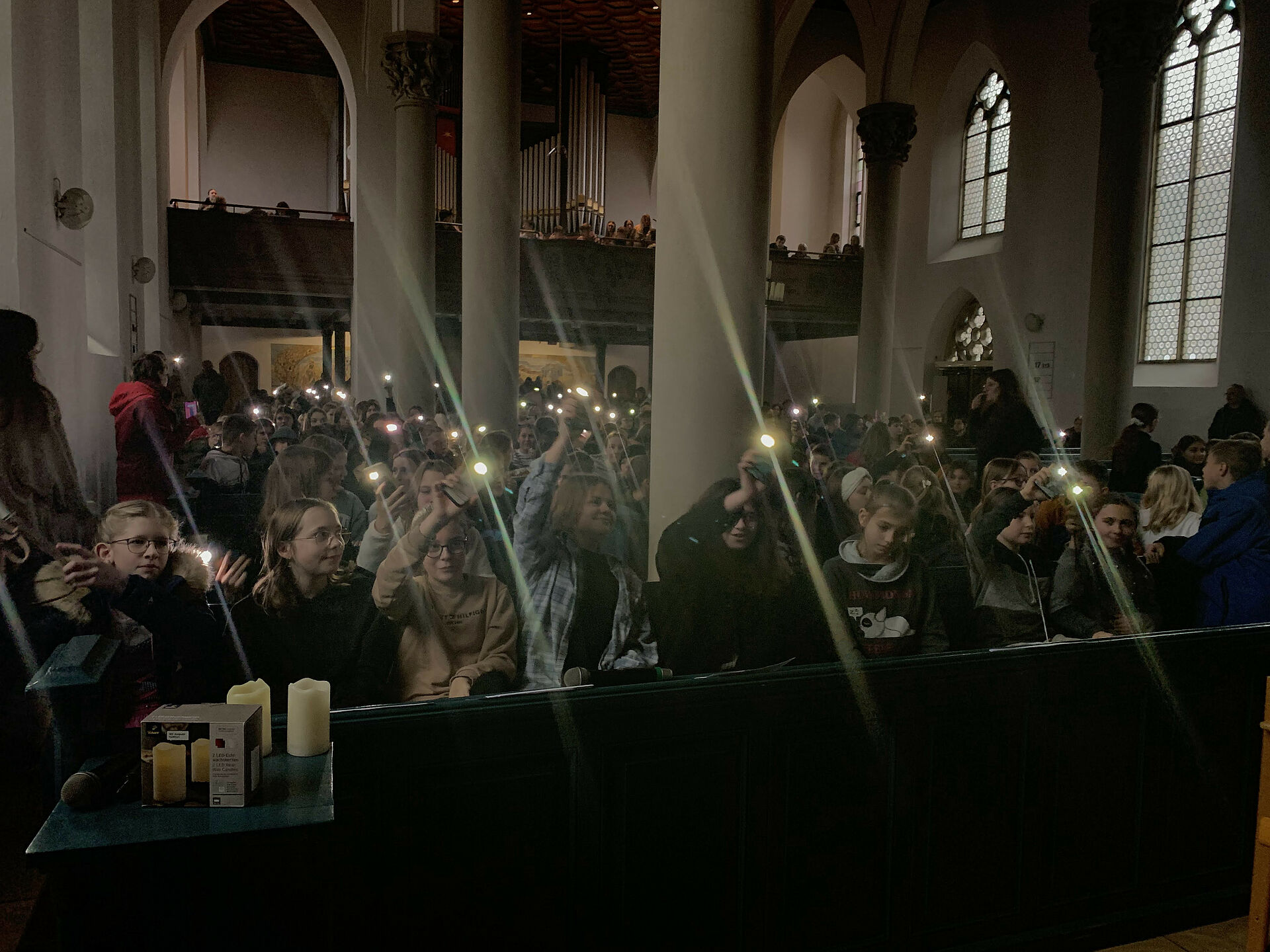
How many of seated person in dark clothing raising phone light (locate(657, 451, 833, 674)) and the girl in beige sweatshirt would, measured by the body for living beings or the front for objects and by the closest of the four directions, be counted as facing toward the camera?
2

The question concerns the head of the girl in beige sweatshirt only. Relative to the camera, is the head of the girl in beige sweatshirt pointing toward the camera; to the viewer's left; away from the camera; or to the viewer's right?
toward the camera

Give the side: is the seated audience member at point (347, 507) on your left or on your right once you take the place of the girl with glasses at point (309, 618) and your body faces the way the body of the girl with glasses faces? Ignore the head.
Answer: on your left

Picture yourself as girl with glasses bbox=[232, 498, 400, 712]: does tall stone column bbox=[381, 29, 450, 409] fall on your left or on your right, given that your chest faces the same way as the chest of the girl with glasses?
on your left

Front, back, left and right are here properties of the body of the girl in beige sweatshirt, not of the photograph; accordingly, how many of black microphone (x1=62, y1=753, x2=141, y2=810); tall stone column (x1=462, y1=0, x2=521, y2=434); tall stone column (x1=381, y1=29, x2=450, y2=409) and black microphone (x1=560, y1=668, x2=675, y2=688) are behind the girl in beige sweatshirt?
2

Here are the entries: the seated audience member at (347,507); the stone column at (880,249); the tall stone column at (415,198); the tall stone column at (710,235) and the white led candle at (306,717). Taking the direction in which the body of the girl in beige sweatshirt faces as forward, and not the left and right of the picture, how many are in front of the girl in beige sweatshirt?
1

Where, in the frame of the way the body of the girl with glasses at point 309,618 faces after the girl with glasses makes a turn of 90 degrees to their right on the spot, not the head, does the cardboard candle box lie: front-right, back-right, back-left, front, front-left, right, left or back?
front-left

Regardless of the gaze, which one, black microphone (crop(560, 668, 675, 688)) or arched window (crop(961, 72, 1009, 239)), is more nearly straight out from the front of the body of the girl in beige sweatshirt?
the black microphone

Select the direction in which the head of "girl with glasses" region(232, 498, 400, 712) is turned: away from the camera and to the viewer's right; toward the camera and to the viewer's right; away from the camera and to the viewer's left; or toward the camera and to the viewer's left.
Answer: toward the camera and to the viewer's right

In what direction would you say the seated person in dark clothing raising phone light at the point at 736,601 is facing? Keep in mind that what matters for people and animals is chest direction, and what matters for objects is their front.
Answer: toward the camera

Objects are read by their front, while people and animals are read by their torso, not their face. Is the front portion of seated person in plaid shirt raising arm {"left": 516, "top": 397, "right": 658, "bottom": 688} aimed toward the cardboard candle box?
no

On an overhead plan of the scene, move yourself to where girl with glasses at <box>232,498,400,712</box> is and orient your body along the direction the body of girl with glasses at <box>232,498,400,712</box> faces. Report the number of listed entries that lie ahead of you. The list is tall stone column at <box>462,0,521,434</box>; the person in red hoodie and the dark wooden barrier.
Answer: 1

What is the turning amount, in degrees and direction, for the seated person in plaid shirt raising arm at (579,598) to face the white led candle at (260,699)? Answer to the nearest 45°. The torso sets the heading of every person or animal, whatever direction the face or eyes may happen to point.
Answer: approximately 45° to their right

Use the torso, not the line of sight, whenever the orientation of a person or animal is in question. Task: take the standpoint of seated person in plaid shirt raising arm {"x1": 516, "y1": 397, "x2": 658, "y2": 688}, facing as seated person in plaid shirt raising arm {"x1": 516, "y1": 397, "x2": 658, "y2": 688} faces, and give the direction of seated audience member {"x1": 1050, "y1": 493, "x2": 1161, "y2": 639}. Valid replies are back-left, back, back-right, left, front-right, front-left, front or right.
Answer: front-left

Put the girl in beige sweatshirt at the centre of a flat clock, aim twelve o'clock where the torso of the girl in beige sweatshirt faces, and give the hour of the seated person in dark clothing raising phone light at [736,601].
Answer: The seated person in dark clothing raising phone light is roughly at 9 o'clock from the girl in beige sweatshirt.

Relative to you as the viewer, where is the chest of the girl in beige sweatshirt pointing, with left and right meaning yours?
facing the viewer

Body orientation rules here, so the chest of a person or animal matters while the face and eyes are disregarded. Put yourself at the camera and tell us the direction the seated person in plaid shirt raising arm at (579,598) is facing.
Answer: facing the viewer and to the right of the viewer
